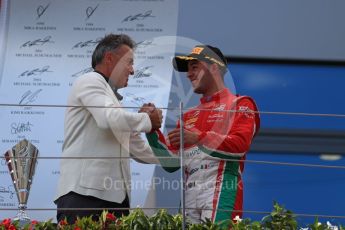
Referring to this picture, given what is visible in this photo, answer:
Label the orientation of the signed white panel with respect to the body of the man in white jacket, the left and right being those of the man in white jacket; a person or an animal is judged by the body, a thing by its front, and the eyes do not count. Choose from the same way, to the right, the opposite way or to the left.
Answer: to the right

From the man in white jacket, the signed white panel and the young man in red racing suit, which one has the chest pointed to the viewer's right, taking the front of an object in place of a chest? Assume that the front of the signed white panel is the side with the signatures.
the man in white jacket

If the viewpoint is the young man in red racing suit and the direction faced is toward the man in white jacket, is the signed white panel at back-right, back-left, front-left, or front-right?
front-right

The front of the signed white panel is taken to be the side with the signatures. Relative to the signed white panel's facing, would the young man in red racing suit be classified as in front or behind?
in front

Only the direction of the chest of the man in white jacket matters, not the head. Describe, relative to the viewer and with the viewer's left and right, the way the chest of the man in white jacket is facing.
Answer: facing to the right of the viewer

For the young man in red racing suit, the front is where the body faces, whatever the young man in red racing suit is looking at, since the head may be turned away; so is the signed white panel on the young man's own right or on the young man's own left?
on the young man's own right

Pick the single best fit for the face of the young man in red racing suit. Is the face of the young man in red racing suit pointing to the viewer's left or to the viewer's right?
to the viewer's left

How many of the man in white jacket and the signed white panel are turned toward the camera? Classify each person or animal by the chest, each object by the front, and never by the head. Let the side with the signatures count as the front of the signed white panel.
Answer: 1

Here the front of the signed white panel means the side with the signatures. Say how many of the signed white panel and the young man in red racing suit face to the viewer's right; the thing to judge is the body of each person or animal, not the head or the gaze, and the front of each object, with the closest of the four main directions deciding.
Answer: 0

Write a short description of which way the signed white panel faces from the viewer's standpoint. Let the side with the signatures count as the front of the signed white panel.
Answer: facing the viewer

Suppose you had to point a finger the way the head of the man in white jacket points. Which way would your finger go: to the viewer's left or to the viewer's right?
to the viewer's right
